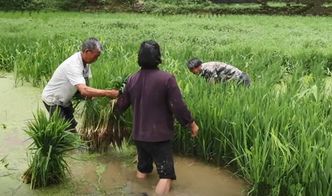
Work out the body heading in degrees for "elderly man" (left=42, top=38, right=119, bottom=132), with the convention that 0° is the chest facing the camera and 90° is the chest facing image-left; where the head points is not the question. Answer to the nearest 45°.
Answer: approximately 270°

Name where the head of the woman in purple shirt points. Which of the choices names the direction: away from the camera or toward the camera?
away from the camera

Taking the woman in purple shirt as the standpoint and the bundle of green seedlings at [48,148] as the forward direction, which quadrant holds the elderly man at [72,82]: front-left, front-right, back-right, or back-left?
front-right

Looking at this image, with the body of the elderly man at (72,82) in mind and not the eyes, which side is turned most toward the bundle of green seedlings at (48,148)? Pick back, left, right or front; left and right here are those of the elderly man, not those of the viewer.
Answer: right

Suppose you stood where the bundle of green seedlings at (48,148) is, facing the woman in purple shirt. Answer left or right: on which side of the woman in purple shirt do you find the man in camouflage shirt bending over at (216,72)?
left

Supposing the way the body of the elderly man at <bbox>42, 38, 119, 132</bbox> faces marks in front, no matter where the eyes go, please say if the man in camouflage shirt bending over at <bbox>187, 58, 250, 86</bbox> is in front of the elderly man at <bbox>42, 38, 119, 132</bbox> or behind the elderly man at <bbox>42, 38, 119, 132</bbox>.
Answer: in front

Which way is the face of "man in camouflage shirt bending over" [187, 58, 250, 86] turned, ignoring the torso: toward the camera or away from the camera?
toward the camera

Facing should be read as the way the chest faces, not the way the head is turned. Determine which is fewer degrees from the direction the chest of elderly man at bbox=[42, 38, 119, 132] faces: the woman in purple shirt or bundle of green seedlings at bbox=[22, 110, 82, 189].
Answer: the woman in purple shirt

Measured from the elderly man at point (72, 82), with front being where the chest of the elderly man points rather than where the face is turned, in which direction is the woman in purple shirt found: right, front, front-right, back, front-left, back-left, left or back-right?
front-right

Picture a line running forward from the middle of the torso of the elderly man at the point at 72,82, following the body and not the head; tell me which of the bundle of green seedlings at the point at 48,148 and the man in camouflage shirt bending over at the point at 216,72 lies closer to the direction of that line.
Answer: the man in camouflage shirt bending over
